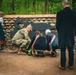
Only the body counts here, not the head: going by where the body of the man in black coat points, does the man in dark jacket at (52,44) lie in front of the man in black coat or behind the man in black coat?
in front

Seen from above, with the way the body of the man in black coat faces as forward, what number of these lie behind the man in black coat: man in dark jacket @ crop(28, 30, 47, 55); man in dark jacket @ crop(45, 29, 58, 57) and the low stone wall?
0

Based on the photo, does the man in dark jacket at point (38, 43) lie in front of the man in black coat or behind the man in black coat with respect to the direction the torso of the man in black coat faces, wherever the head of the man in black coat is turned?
in front
